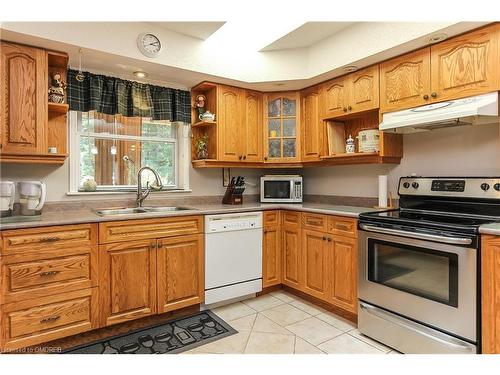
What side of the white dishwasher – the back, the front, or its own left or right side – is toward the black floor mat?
right

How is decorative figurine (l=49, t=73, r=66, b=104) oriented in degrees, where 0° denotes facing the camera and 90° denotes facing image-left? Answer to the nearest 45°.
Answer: approximately 0°
